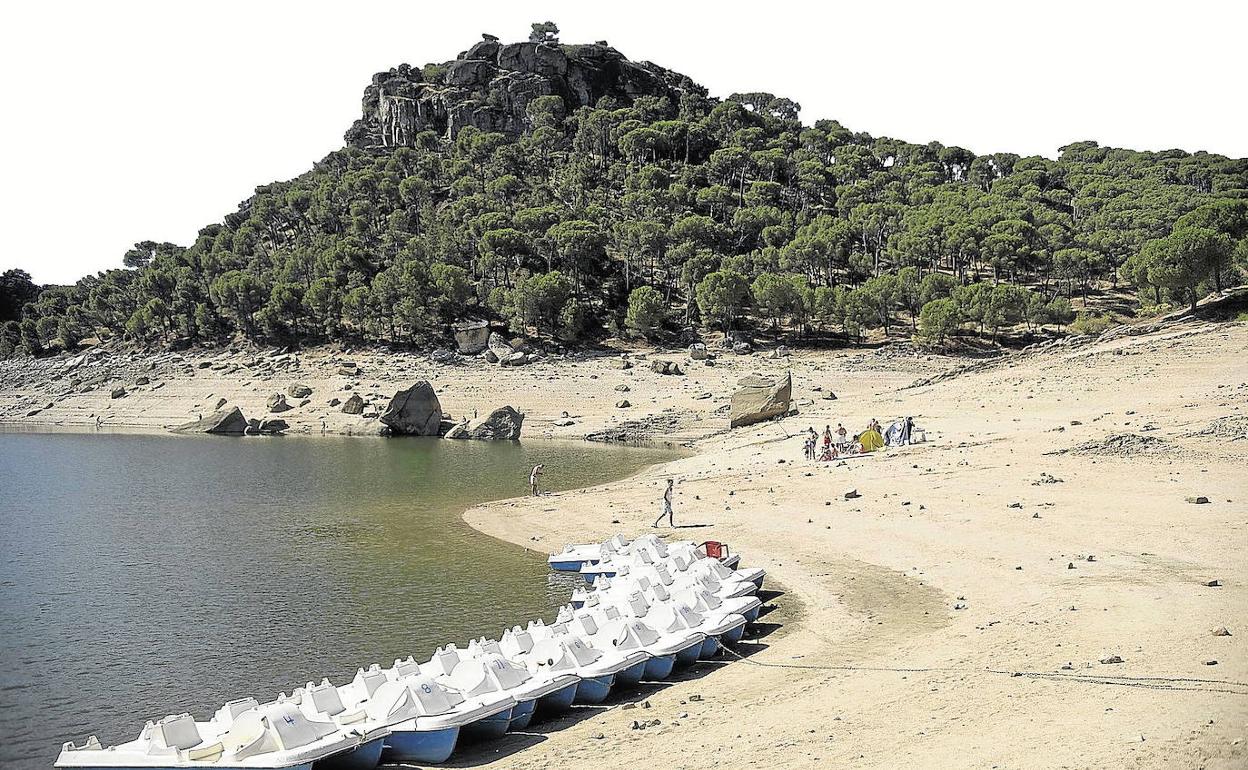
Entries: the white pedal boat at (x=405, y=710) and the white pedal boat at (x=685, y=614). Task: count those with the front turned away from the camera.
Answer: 0

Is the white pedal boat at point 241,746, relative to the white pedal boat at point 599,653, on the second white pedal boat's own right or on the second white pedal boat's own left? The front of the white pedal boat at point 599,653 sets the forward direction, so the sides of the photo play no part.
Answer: on the second white pedal boat's own right

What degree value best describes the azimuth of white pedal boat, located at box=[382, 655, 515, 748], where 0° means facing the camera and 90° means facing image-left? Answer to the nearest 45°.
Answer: approximately 315°

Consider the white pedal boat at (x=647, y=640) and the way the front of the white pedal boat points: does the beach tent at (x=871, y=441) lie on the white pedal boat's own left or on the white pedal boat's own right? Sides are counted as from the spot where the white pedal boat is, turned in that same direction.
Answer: on the white pedal boat's own left

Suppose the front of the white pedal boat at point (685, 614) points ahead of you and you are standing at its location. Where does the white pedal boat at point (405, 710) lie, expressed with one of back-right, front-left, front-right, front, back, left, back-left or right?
right
